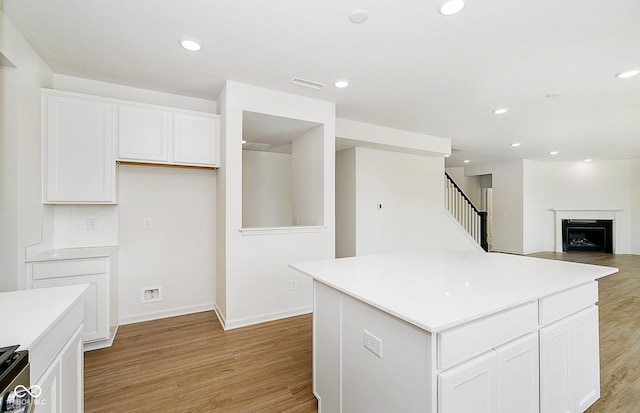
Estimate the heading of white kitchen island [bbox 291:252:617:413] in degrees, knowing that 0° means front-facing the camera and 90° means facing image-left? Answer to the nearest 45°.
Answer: approximately 315°

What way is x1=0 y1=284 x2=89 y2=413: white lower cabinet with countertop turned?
to the viewer's right

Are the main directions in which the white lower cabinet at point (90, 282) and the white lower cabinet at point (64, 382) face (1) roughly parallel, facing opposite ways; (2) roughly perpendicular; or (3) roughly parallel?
roughly perpendicular

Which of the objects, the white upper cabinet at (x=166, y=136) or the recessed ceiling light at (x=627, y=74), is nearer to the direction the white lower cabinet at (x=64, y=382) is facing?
the recessed ceiling light

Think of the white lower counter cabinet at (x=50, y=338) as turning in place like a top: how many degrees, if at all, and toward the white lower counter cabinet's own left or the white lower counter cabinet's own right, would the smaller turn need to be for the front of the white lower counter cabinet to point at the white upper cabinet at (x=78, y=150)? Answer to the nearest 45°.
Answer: approximately 90° to the white lower counter cabinet's own left

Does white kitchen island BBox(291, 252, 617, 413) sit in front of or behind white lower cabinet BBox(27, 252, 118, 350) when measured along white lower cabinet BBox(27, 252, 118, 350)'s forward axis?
in front

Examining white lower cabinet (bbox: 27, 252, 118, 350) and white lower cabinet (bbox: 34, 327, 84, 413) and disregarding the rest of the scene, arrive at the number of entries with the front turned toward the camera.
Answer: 1

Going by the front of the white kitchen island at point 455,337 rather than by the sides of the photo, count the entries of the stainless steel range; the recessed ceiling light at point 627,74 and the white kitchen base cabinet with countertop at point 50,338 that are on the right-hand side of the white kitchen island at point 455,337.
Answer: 2
